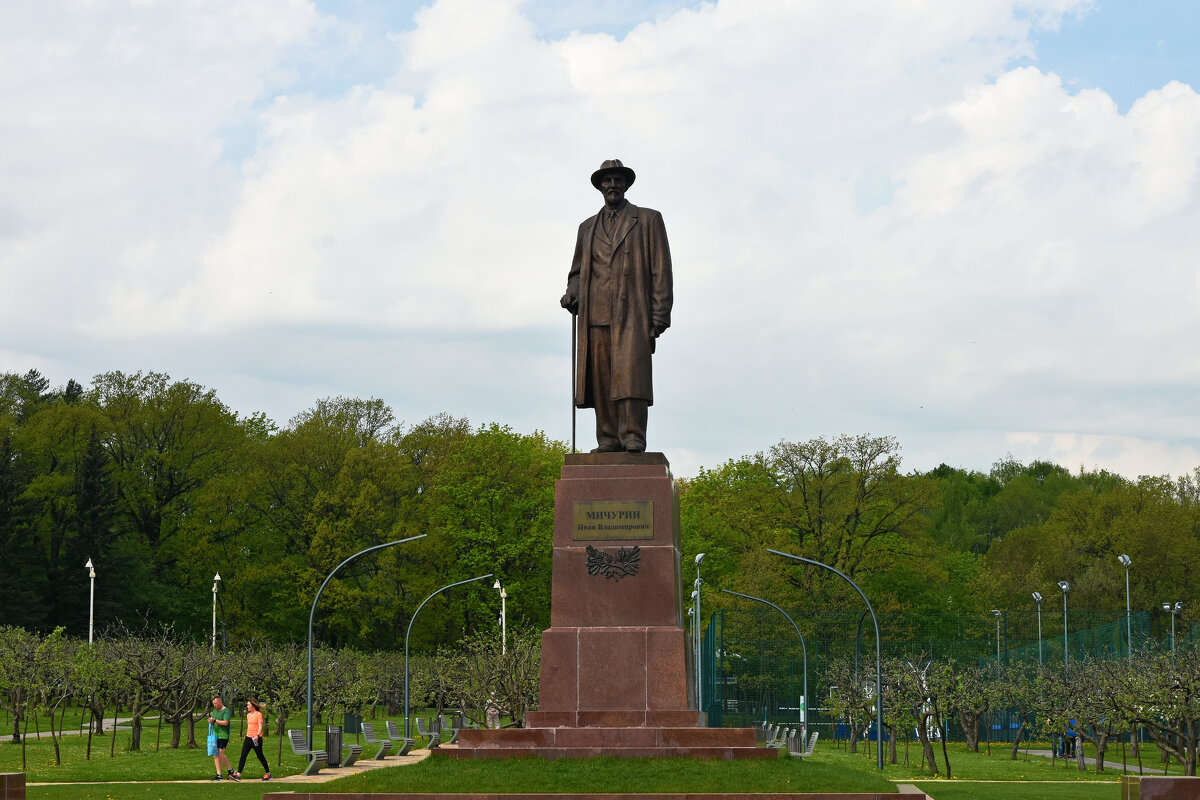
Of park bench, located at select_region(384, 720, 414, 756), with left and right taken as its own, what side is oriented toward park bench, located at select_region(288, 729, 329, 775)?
right
